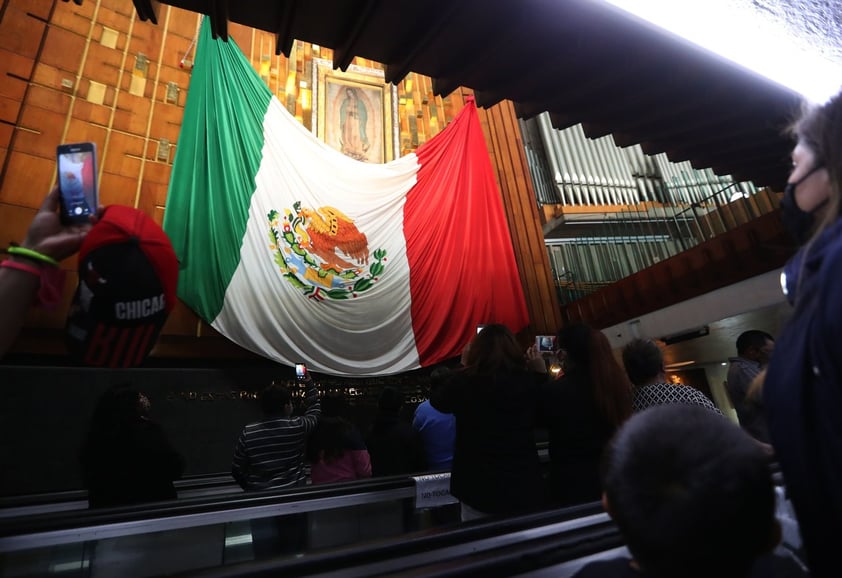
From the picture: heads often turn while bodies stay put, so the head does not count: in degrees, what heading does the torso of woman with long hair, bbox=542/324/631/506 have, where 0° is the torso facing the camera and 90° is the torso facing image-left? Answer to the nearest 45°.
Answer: approximately 135°

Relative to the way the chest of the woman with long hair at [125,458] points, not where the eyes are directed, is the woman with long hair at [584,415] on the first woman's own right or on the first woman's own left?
on the first woman's own right

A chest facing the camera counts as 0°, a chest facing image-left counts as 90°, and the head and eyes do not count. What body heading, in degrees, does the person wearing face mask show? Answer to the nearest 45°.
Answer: approximately 90°

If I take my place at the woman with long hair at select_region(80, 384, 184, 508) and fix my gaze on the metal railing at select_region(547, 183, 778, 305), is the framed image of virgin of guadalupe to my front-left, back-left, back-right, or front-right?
front-left

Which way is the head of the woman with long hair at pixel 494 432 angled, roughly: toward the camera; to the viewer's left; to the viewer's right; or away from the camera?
away from the camera

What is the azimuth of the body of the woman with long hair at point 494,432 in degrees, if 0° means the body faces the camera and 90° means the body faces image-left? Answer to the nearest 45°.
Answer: approximately 180°

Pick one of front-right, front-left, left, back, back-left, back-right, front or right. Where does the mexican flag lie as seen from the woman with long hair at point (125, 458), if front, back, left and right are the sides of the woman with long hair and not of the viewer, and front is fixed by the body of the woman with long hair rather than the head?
front

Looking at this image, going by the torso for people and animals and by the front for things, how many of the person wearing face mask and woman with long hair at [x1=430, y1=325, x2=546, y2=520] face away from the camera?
1

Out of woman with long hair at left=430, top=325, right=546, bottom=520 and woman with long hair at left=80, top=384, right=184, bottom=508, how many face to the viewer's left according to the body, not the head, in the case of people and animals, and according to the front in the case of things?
0

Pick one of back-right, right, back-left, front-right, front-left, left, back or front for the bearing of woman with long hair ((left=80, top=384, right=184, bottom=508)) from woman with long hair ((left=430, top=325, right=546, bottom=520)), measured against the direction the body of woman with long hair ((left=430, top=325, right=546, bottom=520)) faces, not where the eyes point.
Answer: left

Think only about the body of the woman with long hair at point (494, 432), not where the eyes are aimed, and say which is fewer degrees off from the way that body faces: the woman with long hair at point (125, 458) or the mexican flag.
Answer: the mexican flag

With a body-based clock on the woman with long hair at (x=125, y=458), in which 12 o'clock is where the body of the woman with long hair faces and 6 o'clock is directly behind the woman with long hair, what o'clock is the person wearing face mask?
The person wearing face mask is roughly at 4 o'clock from the woman with long hair.

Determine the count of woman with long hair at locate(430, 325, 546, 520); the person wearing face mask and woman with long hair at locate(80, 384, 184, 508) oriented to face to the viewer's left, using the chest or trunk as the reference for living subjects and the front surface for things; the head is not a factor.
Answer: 1

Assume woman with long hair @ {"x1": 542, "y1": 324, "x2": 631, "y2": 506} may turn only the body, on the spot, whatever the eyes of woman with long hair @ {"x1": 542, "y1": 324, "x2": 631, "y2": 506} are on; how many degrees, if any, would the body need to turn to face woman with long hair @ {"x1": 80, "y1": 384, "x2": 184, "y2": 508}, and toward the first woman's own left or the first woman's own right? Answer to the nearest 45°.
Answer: approximately 45° to the first woman's own left

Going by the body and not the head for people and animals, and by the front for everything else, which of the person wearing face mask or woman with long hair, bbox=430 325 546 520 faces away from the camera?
the woman with long hair

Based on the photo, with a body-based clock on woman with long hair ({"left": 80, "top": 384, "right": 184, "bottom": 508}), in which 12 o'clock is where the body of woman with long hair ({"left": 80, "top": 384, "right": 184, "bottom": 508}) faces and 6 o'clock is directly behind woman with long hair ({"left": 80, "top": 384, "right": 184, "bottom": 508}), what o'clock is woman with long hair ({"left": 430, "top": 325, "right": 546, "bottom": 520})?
woman with long hair ({"left": 430, "top": 325, "right": 546, "bottom": 520}) is roughly at 3 o'clock from woman with long hair ({"left": 80, "top": 384, "right": 184, "bottom": 508}).

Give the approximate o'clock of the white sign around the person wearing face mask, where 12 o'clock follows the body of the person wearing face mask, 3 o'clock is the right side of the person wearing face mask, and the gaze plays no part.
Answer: The white sign is roughly at 1 o'clock from the person wearing face mask.

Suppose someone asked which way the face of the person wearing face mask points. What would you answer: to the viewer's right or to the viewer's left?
to the viewer's left
